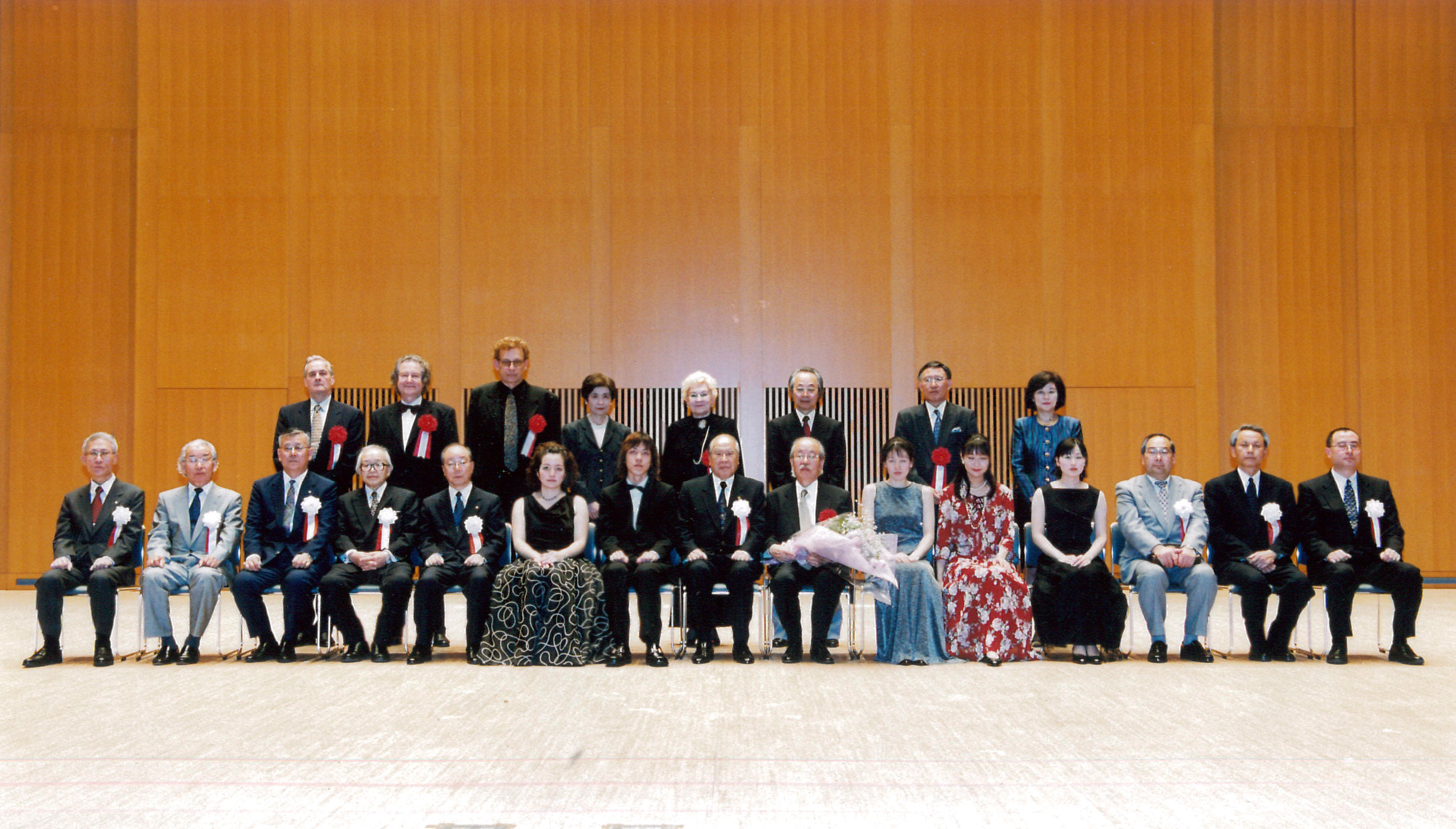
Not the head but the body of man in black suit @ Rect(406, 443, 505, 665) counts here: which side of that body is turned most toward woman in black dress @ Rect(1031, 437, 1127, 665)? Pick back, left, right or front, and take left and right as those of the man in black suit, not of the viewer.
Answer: left

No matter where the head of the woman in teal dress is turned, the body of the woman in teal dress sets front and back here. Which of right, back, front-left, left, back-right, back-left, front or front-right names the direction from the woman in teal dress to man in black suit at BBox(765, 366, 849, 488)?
back-right

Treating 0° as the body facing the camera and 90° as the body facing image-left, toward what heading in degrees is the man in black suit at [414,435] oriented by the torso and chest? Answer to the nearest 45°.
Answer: approximately 0°

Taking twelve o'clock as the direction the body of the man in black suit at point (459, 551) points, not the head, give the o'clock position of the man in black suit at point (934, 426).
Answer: the man in black suit at point (934, 426) is roughly at 9 o'clock from the man in black suit at point (459, 551).
